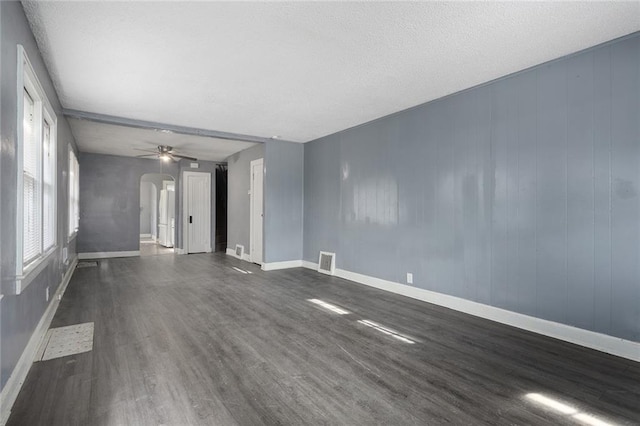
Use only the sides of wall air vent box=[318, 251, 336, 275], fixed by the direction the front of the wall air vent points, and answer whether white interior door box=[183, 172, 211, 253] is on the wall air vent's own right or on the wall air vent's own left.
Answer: on the wall air vent's own right

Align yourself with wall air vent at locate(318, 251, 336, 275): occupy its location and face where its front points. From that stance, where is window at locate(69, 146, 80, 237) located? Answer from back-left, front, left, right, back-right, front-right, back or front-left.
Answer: front-right

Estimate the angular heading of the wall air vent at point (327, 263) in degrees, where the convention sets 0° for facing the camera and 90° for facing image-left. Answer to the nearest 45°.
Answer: approximately 45°

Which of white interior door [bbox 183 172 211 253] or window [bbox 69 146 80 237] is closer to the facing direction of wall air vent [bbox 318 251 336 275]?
the window

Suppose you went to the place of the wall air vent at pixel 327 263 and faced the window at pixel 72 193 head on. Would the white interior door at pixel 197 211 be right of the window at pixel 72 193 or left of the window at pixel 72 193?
right
